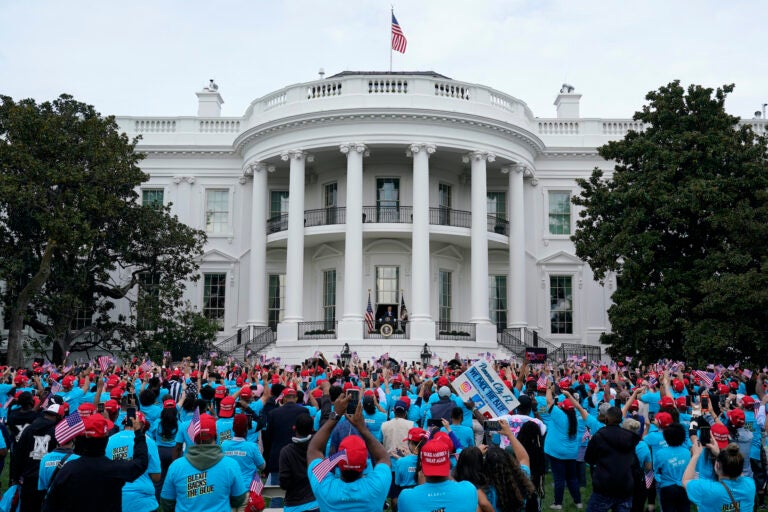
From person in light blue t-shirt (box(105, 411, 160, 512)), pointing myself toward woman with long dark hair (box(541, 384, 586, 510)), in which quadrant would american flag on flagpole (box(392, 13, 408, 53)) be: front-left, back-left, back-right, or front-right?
front-left

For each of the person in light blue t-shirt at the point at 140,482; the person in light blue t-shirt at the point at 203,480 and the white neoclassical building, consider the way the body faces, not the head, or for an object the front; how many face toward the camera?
1

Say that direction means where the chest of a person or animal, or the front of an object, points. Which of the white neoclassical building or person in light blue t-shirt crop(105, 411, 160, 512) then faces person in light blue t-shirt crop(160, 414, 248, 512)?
the white neoclassical building

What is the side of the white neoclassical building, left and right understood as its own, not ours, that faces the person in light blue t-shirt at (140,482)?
front

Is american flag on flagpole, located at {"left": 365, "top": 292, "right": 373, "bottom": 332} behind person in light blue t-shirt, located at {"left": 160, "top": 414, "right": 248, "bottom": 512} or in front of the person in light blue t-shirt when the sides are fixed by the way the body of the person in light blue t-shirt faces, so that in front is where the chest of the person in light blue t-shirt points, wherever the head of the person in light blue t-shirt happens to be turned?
in front

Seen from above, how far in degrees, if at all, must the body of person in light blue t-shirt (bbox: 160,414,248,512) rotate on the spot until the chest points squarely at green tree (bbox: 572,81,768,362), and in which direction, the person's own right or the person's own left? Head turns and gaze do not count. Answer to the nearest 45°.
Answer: approximately 45° to the person's own right

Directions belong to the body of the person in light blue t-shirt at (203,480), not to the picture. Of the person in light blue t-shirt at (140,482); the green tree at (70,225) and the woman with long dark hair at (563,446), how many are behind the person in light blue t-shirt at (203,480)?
0

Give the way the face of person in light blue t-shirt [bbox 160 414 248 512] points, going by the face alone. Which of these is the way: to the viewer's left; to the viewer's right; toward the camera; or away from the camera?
away from the camera

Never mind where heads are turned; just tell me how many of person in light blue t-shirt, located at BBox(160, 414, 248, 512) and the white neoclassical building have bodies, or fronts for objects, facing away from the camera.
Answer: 1

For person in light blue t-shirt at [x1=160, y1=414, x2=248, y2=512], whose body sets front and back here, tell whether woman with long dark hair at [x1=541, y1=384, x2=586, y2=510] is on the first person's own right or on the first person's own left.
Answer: on the first person's own right

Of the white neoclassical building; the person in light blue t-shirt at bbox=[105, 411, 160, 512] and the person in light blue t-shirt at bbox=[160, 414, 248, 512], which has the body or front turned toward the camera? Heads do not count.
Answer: the white neoclassical building

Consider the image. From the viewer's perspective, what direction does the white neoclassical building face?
toward the camera

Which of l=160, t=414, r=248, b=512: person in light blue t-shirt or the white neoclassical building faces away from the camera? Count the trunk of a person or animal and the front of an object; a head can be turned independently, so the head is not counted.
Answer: the person in light blue t-shirt

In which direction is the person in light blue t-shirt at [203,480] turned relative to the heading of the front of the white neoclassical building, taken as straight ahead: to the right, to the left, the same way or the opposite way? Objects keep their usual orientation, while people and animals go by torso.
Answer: the opposite way

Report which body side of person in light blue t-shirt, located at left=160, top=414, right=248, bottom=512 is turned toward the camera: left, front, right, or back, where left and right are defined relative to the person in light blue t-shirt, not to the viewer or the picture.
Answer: back

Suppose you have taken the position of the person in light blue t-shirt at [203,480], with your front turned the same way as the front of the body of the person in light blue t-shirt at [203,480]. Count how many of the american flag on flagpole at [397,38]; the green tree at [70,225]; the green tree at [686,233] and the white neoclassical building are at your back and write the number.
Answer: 0

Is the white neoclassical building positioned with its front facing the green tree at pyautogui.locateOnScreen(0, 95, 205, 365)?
no

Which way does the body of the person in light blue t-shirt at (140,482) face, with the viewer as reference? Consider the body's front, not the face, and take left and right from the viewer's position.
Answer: facing away from the viewer and to the right of the viewer

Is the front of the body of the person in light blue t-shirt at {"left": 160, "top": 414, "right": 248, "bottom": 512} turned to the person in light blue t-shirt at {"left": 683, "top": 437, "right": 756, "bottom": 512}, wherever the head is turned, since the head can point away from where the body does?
no
